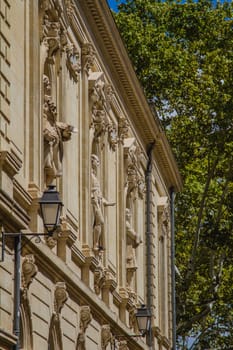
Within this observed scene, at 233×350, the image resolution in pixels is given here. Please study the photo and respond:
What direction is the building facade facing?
to the viewer's right
